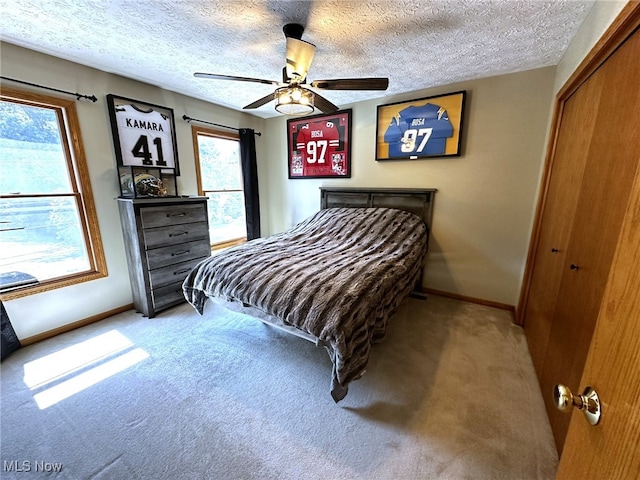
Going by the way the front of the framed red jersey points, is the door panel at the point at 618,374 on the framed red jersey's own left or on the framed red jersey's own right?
on the framed red jersey's own left

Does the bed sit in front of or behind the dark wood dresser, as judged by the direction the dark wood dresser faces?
in front

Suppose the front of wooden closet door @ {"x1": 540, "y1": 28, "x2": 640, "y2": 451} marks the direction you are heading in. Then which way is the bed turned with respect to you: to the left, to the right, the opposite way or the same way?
to the left

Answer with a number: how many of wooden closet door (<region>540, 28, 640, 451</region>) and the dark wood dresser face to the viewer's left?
1

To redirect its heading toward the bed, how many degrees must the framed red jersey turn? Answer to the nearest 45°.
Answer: approximately 45° to its left

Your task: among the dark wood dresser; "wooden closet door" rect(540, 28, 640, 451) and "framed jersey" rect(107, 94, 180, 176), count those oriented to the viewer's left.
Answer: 1

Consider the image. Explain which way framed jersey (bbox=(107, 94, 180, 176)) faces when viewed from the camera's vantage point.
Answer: facing the viewer and to the right of the viewer

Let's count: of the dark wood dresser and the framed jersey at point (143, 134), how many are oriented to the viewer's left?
0

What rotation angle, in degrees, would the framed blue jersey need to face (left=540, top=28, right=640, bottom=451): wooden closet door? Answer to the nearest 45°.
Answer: approximately 90° to its left

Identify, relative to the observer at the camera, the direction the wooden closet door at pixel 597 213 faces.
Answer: facing to the left of the viewer

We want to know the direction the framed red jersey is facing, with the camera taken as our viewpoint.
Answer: facing the viewer and to the left of the viewer

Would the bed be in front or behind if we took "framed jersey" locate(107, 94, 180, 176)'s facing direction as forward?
in front

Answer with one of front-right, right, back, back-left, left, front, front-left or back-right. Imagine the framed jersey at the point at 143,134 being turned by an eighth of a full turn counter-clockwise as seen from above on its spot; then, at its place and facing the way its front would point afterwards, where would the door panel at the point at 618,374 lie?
right

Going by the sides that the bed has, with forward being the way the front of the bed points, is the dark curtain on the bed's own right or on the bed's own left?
on the bed's own right

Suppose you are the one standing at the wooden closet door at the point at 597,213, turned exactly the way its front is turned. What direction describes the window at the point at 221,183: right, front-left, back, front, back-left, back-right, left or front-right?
front

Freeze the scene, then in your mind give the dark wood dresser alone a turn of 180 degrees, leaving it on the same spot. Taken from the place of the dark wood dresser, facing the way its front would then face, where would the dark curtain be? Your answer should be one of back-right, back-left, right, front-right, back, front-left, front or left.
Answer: right

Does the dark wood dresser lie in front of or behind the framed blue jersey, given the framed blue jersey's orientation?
in front

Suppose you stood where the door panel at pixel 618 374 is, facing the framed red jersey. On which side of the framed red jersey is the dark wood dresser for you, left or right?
left

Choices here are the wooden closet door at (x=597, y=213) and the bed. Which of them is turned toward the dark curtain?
the wooden closet door

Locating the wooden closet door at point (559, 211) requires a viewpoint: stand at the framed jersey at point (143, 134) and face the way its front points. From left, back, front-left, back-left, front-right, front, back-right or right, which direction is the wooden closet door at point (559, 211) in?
front

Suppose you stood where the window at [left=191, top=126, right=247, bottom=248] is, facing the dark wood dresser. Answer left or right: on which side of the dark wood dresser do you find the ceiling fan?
left
